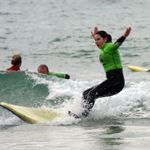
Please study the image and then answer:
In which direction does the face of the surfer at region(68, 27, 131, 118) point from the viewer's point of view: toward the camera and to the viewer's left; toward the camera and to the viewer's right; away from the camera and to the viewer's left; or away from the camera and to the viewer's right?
toward the camera and to the viewer's left

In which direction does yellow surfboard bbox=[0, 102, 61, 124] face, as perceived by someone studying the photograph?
facing to the left of the viewer

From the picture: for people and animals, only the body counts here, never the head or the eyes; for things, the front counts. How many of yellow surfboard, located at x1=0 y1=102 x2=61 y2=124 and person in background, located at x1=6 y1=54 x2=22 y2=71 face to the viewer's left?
1

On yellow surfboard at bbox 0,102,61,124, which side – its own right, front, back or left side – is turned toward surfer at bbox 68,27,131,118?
back
